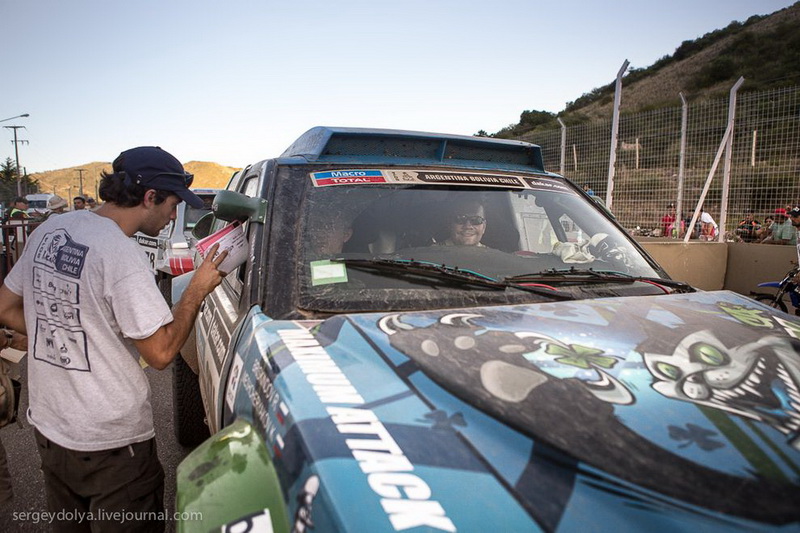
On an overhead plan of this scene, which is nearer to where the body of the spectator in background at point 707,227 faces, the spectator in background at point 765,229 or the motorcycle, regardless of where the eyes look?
the motorcycle

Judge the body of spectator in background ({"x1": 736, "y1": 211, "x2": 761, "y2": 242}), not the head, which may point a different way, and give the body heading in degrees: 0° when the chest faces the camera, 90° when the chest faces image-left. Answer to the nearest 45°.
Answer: approximately 0°

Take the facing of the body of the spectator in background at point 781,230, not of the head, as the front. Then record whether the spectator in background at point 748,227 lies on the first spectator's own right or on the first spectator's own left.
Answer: on the first spectator's own right

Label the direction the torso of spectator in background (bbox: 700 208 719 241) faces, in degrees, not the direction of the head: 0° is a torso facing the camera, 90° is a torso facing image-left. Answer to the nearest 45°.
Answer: approximately 0°

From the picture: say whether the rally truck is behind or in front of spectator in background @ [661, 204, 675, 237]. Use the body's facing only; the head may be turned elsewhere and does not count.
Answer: in front

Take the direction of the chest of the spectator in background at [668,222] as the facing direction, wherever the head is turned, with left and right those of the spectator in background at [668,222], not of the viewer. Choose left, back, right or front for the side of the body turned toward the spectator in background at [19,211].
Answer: right

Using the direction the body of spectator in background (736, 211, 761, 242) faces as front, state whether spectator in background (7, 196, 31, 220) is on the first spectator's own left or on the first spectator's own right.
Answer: on the first spectator's own right
